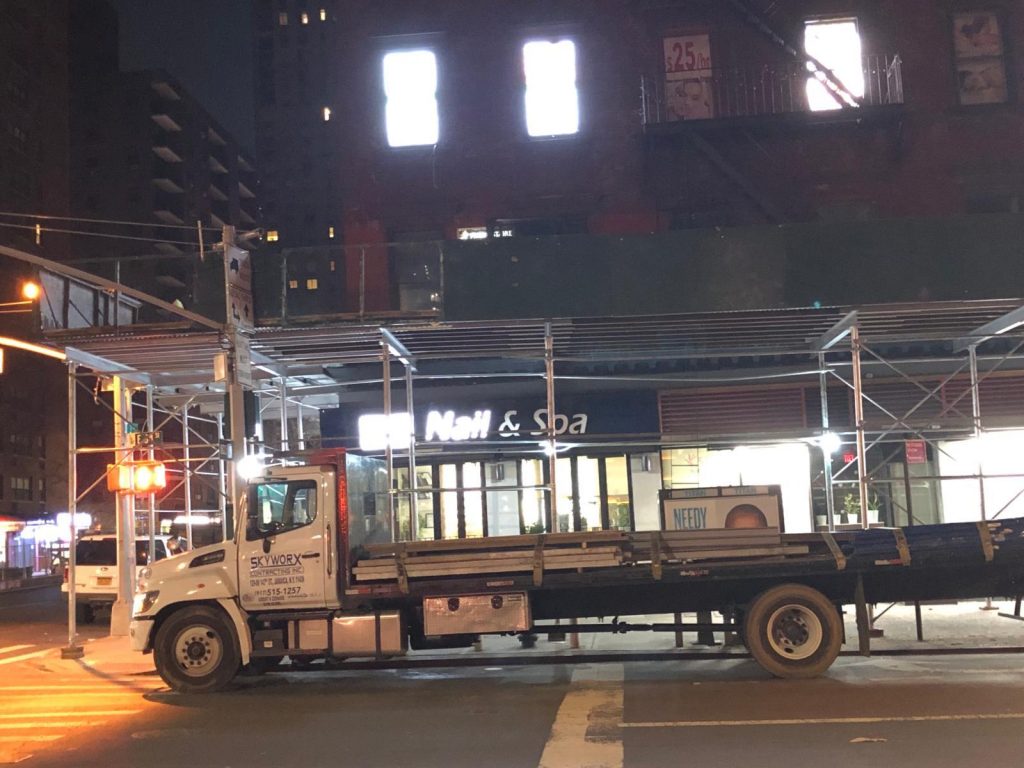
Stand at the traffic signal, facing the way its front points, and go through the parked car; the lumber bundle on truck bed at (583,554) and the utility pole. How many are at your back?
1

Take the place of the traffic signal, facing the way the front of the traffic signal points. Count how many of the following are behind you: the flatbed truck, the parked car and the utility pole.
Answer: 1

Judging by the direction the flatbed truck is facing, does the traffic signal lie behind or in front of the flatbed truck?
in front

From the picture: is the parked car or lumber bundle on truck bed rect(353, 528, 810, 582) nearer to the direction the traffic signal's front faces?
the lumber bundle on truck bed

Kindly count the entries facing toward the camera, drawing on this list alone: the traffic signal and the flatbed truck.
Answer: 1

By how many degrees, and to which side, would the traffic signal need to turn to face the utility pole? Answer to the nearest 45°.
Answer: approximately 45° to its left

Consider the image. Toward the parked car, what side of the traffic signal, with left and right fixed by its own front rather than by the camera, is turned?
back

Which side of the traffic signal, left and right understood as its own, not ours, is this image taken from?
front

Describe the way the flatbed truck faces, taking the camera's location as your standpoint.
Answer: facing to the left of the viewer

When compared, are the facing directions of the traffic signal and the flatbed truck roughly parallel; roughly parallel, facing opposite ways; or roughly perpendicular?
roughly perpendicular

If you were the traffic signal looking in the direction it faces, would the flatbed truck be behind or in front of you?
in front
